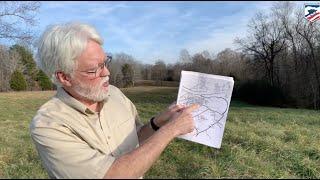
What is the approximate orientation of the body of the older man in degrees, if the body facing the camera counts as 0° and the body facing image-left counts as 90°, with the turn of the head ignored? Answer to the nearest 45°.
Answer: approximately 315°

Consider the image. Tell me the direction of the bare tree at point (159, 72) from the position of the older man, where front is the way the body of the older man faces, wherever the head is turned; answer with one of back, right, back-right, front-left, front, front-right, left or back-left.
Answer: back-left

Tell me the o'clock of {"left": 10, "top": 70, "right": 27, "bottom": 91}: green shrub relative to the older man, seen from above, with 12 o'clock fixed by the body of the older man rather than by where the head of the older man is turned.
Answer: The green shrub is roughly at 7 o'clock from the older man.
